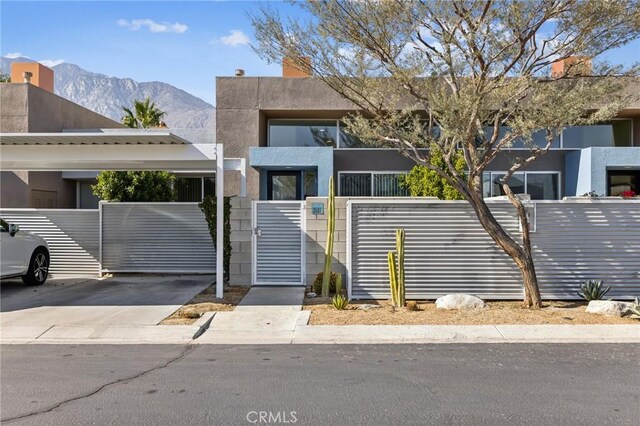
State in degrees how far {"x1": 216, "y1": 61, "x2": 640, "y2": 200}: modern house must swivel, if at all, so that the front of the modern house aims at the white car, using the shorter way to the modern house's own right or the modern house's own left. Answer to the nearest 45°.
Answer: approximately 45° to the modern house's own right

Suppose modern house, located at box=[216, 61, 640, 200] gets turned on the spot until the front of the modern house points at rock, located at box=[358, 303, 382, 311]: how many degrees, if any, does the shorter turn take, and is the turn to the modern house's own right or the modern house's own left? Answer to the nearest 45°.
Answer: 0° — it already faces it

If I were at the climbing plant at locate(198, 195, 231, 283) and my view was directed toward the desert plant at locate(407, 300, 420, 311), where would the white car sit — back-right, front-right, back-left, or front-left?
back-right

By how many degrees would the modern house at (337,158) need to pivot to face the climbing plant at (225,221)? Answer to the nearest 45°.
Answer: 0° — it already faces it
